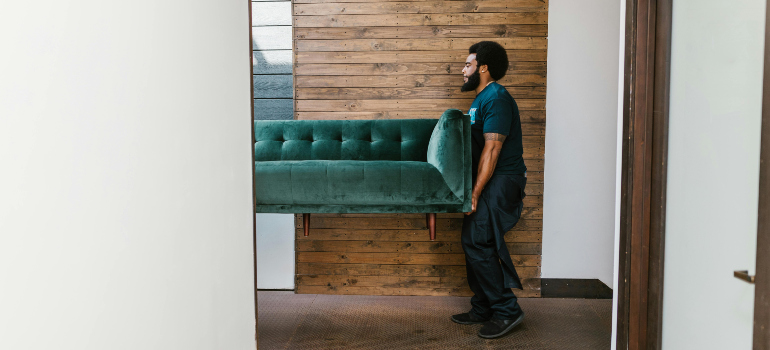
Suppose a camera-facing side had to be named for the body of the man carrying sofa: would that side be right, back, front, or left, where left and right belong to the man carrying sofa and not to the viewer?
left

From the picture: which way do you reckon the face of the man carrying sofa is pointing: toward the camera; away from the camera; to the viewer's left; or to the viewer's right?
to the viewer's left
